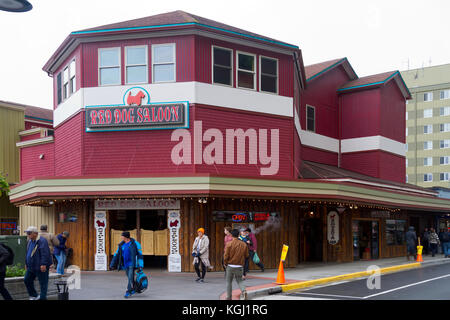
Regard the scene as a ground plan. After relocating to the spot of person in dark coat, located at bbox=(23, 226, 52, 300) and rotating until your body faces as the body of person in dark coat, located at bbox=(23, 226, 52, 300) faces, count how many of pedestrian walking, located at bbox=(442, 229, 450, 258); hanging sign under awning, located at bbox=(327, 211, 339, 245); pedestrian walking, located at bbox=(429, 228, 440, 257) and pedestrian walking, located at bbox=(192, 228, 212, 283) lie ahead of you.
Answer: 0

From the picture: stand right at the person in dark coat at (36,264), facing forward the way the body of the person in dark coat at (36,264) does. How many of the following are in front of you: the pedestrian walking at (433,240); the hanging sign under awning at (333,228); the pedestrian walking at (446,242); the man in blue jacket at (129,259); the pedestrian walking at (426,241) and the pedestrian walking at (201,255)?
0

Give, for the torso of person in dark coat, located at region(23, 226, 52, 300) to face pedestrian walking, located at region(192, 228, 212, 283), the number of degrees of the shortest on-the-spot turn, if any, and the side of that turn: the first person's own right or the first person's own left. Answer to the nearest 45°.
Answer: approximately 180°

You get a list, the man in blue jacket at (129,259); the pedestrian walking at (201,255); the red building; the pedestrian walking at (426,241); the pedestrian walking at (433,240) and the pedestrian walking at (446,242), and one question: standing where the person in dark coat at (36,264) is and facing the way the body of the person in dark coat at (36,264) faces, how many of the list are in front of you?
0

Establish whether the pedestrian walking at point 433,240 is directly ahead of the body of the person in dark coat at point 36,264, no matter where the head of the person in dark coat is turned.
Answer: no

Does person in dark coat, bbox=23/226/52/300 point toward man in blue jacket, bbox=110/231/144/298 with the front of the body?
no

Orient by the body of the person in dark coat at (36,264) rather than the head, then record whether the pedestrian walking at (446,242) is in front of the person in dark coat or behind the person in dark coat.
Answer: behind

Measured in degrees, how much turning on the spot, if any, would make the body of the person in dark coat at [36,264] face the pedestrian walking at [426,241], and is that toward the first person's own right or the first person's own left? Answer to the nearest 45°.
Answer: approximately 180°

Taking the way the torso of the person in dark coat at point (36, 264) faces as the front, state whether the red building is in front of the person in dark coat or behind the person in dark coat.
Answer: behind

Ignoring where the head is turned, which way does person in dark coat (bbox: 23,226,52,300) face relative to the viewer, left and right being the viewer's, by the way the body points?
facing the viewer and to the left of the viewer
